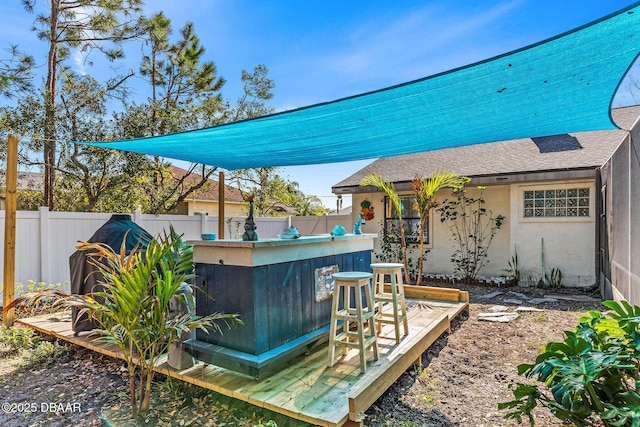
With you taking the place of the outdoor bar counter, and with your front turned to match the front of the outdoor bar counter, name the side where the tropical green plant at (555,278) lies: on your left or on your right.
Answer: on your left

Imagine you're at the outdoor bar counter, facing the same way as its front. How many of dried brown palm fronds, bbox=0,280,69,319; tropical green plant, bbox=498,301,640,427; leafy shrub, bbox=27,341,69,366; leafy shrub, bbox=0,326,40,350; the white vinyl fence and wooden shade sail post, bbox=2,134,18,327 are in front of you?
1

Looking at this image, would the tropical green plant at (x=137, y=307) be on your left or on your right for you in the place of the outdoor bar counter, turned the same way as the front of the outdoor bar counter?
on your right

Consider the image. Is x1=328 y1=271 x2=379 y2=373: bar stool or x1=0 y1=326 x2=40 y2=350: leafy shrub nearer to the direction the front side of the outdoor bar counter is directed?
the bar stool

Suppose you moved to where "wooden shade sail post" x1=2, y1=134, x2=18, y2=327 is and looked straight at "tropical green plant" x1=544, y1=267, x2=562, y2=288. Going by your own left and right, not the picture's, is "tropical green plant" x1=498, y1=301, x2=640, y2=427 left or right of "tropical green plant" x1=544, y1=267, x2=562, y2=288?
right

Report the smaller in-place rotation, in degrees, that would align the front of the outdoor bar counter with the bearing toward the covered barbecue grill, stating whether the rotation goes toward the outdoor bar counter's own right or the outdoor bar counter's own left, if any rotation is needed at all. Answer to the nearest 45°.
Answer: approximately 180°

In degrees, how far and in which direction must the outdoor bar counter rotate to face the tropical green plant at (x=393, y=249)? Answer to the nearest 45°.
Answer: approximately 90° to its left

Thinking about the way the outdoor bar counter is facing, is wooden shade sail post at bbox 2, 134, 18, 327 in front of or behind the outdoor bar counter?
behind

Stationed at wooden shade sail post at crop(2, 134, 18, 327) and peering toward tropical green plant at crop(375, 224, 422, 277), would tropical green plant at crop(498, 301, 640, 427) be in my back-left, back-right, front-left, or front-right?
front-right

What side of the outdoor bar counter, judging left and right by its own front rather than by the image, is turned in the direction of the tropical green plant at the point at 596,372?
front

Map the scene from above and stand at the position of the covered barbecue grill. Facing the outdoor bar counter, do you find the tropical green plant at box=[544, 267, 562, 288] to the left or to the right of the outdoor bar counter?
left

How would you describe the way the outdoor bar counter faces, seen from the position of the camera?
facing the viewer and to the right of the viewer

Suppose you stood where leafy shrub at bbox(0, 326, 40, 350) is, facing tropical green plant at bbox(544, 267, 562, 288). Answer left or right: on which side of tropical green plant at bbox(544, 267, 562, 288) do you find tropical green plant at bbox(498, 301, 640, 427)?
right
